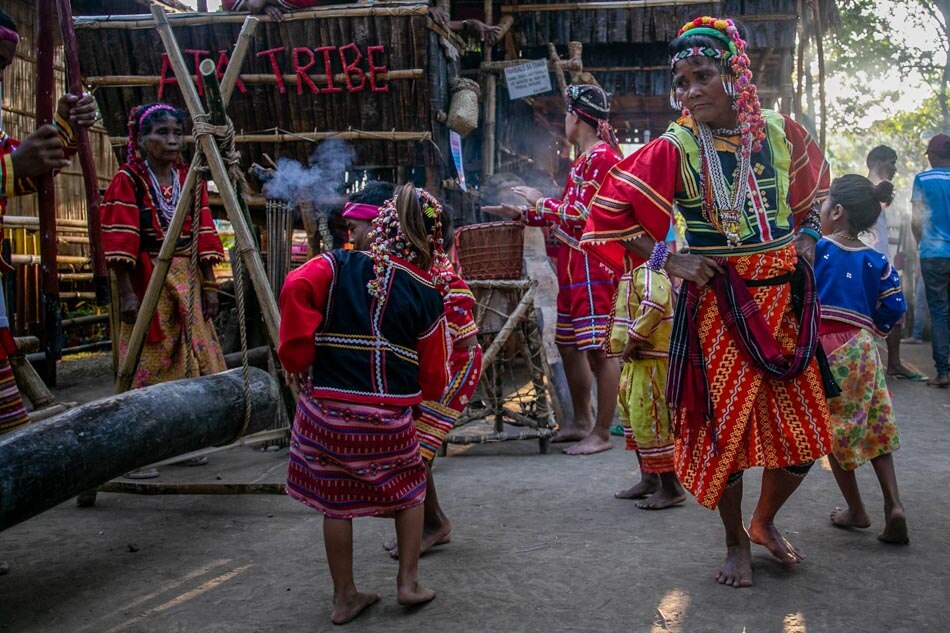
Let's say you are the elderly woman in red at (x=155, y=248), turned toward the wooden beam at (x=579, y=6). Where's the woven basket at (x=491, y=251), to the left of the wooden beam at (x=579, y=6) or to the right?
right

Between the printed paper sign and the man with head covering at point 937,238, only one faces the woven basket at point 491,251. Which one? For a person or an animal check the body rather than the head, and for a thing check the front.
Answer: the printed paper sign

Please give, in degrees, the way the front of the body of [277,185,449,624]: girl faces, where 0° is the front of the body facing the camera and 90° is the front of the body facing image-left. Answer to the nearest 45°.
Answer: approximately 180°

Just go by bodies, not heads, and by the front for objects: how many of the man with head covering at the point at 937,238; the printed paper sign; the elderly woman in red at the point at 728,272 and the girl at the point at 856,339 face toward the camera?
2

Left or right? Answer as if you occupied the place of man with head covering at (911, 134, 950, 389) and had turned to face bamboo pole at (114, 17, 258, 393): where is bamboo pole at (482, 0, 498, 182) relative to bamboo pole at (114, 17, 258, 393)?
right

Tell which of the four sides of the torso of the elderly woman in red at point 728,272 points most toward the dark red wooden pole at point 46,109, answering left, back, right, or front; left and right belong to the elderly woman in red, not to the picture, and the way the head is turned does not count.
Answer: right

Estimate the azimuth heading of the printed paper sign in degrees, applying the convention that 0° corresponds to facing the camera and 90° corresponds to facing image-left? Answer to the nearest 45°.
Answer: approximately 0°

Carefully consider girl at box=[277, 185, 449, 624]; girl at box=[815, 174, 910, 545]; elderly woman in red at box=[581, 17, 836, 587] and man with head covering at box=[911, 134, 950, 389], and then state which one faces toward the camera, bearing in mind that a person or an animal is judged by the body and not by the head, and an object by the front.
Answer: the elderly woman in red

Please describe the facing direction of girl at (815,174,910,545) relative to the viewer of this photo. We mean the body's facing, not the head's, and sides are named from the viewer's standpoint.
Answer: facing away from the viewer and to the left of the viewer
